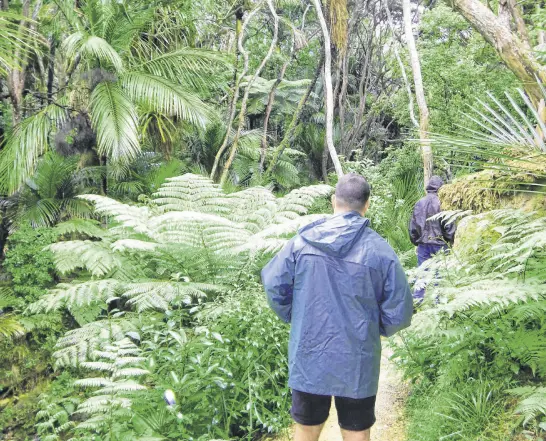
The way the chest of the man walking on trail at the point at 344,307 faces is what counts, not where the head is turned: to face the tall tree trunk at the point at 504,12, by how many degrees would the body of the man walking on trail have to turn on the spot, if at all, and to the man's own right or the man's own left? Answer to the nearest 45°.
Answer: approximately 45° to the man's own right

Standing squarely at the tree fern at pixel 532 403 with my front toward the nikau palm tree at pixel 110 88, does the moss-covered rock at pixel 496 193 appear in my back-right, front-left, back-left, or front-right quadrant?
front-right

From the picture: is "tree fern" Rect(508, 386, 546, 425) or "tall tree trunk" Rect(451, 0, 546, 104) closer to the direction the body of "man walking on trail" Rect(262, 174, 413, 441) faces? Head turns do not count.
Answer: the tall tree trunk

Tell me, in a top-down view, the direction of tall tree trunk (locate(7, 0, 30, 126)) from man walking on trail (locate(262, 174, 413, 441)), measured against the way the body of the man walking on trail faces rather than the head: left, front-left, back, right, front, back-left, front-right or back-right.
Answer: front-left

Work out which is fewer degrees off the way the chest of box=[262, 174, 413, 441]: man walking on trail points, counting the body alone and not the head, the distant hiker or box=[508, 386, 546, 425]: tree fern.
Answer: the distant hiker

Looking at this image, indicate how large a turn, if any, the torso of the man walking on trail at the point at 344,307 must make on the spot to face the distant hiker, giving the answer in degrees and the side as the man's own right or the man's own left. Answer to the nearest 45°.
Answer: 0° — they already face them

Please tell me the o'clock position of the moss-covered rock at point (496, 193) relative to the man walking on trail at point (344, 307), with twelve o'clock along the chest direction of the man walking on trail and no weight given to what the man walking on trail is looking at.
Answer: The moss-covered rock is roughly at 1 o'clock from the man walking on trail.

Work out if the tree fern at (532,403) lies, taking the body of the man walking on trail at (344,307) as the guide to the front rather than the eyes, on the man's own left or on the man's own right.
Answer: on the man's own right

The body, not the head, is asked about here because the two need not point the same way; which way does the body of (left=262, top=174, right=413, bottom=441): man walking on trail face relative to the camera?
away from the camera

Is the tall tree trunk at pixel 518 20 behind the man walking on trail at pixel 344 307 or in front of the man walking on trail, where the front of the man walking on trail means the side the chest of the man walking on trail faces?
in front

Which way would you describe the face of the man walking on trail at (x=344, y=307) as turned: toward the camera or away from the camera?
away from the camera

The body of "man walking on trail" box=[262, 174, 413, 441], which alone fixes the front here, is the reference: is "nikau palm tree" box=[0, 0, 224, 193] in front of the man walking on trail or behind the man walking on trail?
in front
